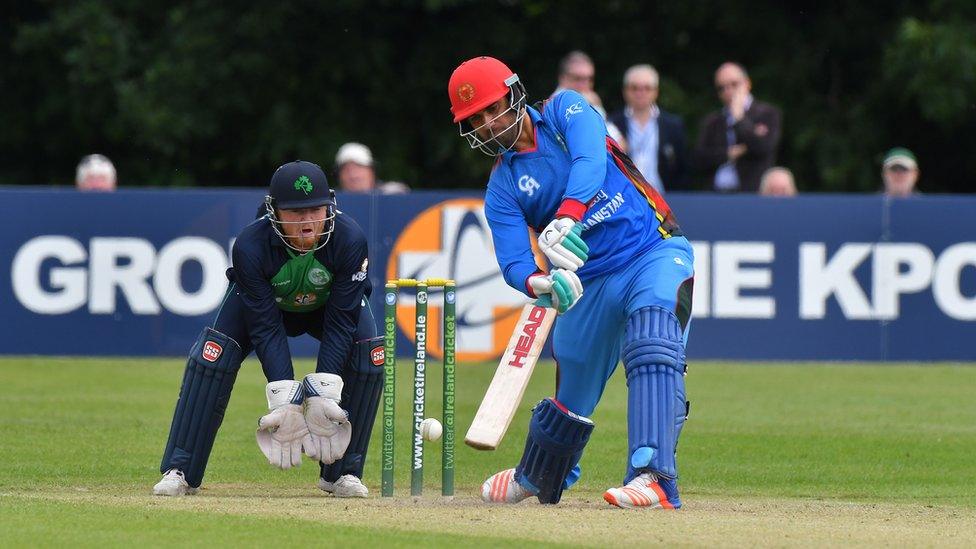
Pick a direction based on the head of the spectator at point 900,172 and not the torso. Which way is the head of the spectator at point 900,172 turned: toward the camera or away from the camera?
toward the camera

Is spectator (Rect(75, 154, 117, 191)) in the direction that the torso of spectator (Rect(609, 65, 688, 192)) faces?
no

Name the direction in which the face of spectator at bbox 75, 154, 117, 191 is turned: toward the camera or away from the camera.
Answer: toward the camera

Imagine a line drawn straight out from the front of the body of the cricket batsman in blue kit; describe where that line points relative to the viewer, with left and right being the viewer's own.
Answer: facing the viewer and to the left of the viewer

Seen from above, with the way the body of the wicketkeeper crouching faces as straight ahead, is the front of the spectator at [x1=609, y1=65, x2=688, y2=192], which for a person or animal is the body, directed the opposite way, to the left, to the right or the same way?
the same way

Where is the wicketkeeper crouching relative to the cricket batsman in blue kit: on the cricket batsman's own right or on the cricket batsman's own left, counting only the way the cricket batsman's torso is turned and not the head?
on the cricket batsman's own right

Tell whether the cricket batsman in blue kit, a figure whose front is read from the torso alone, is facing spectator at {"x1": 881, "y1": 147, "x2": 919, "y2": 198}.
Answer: no

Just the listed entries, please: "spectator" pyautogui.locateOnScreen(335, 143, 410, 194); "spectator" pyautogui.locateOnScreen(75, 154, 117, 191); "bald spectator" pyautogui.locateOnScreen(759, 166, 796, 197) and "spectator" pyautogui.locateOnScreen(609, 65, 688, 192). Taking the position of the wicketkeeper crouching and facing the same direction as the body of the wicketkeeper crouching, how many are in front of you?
0

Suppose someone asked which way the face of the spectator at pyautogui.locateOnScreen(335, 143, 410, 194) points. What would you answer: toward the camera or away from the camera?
toward the camera

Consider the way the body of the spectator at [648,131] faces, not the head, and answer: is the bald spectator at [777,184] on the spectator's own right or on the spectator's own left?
on the spectator's own left

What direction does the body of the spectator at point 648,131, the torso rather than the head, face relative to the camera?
toward the camera

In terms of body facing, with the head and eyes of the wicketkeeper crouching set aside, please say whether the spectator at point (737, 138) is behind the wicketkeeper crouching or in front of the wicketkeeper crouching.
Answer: behind

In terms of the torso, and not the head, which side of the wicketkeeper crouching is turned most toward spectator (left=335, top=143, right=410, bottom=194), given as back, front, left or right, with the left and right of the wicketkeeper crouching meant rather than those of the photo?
back

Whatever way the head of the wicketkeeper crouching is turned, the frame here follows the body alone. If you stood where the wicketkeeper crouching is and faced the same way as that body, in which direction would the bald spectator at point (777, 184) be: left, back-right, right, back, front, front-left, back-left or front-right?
back-left

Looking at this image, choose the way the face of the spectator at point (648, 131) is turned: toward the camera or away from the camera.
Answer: toward the camera

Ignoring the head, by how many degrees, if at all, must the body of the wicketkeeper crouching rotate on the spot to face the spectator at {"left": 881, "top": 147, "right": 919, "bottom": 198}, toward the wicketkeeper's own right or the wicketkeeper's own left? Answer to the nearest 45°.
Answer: approximately 135° to the wicketkeeper's own left

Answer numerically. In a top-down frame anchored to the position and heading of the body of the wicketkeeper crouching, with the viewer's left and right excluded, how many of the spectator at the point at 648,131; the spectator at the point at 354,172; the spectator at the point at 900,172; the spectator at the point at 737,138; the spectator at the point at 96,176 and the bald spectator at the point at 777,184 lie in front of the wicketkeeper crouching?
0

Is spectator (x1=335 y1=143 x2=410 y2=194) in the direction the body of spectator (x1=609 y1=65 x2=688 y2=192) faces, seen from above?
no

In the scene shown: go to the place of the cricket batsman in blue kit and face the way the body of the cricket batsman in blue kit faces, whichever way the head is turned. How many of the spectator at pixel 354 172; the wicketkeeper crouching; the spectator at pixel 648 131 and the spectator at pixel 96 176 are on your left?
0
